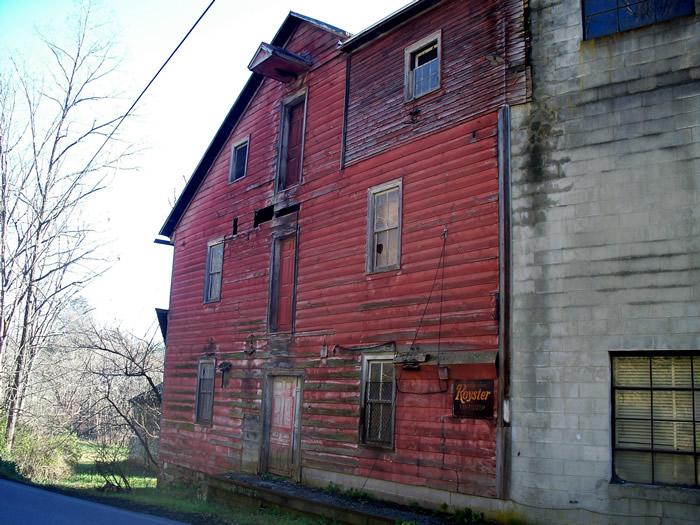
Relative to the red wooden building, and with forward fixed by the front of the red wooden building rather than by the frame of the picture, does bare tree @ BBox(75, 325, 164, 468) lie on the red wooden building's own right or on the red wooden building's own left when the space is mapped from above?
on the red wooden building's own right

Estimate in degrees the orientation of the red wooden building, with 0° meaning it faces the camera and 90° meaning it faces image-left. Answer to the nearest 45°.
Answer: approximately 45°

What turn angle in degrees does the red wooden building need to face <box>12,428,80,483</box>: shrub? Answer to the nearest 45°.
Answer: approximately 90° to its right
